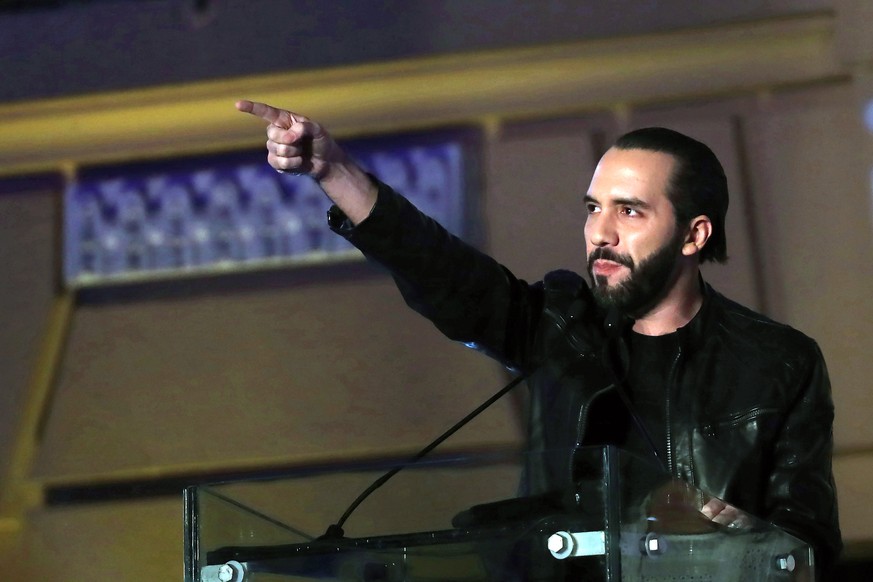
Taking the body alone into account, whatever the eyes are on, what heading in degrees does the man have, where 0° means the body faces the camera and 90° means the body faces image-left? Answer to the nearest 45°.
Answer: approximately 45°
